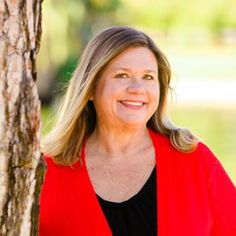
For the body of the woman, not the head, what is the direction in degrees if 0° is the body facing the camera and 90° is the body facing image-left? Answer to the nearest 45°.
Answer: approximately 0°
